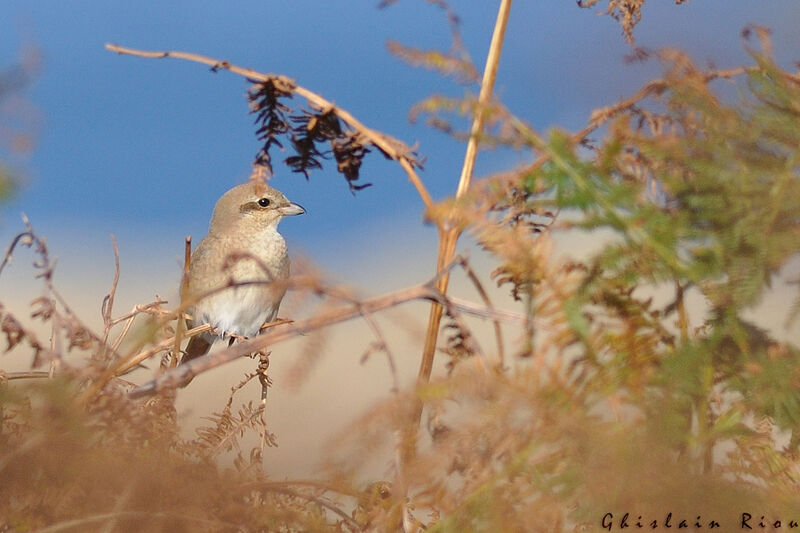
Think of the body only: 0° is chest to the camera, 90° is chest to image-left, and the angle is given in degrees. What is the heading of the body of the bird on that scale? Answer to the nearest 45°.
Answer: approximately 315°

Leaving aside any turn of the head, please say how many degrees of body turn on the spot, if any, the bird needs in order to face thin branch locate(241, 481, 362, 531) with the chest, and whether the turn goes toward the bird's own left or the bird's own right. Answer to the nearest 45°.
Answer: approximately 45° to the bird's own right
